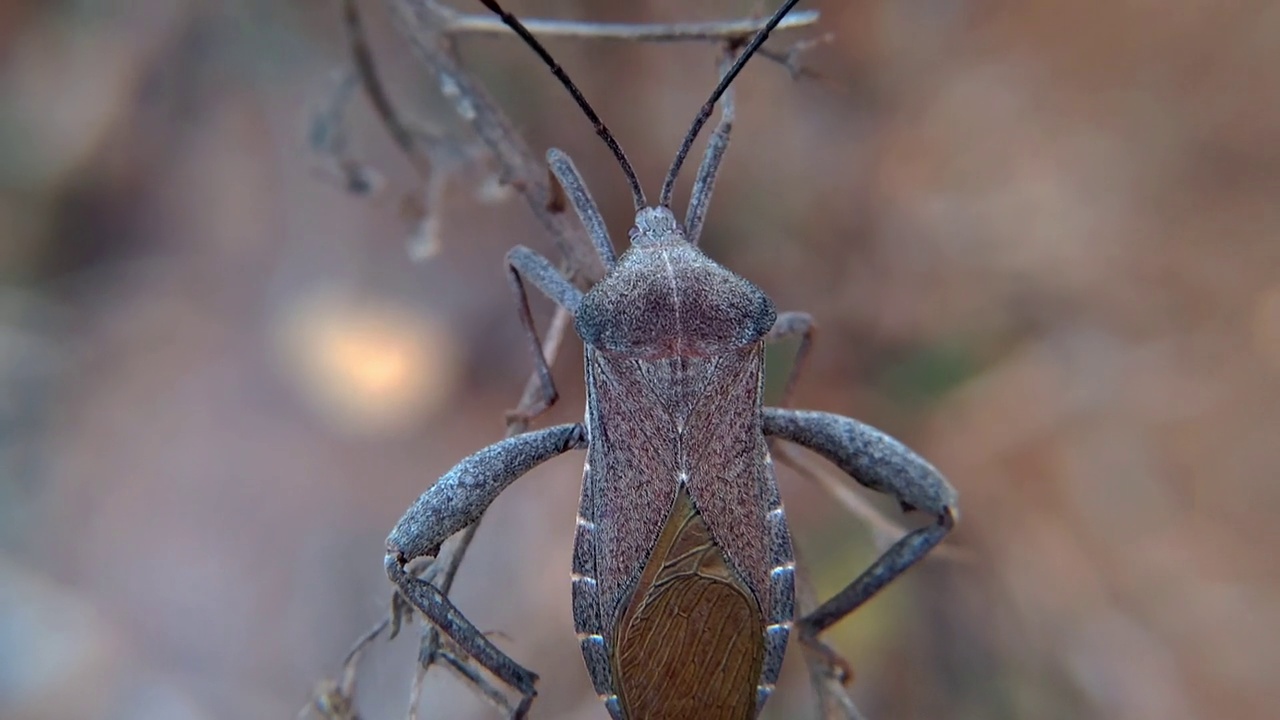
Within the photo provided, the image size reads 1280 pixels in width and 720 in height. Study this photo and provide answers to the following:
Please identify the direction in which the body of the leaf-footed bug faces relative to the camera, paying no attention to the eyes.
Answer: away from the camera

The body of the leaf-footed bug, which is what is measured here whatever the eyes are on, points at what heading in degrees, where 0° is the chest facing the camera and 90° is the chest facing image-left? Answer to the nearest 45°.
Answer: approximately 180°
